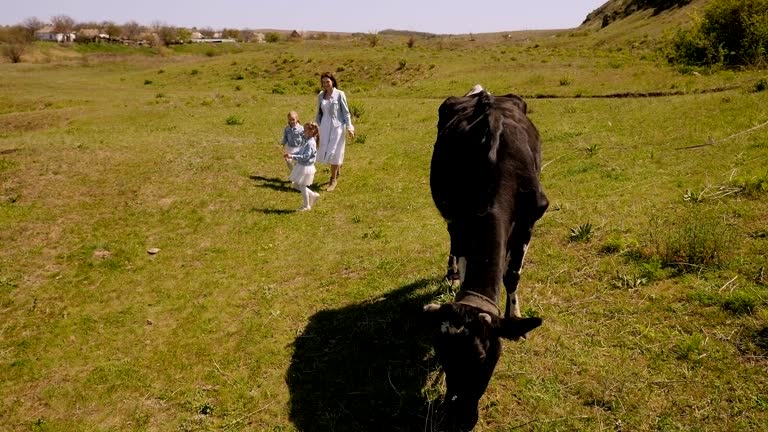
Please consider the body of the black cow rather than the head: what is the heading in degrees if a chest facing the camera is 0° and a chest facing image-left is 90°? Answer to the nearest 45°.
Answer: approximately 0°

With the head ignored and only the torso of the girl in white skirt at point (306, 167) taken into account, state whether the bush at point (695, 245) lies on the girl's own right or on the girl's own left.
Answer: on the girl's own left

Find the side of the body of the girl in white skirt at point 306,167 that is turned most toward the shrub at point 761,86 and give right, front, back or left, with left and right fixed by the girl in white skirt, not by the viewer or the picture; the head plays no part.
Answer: back
